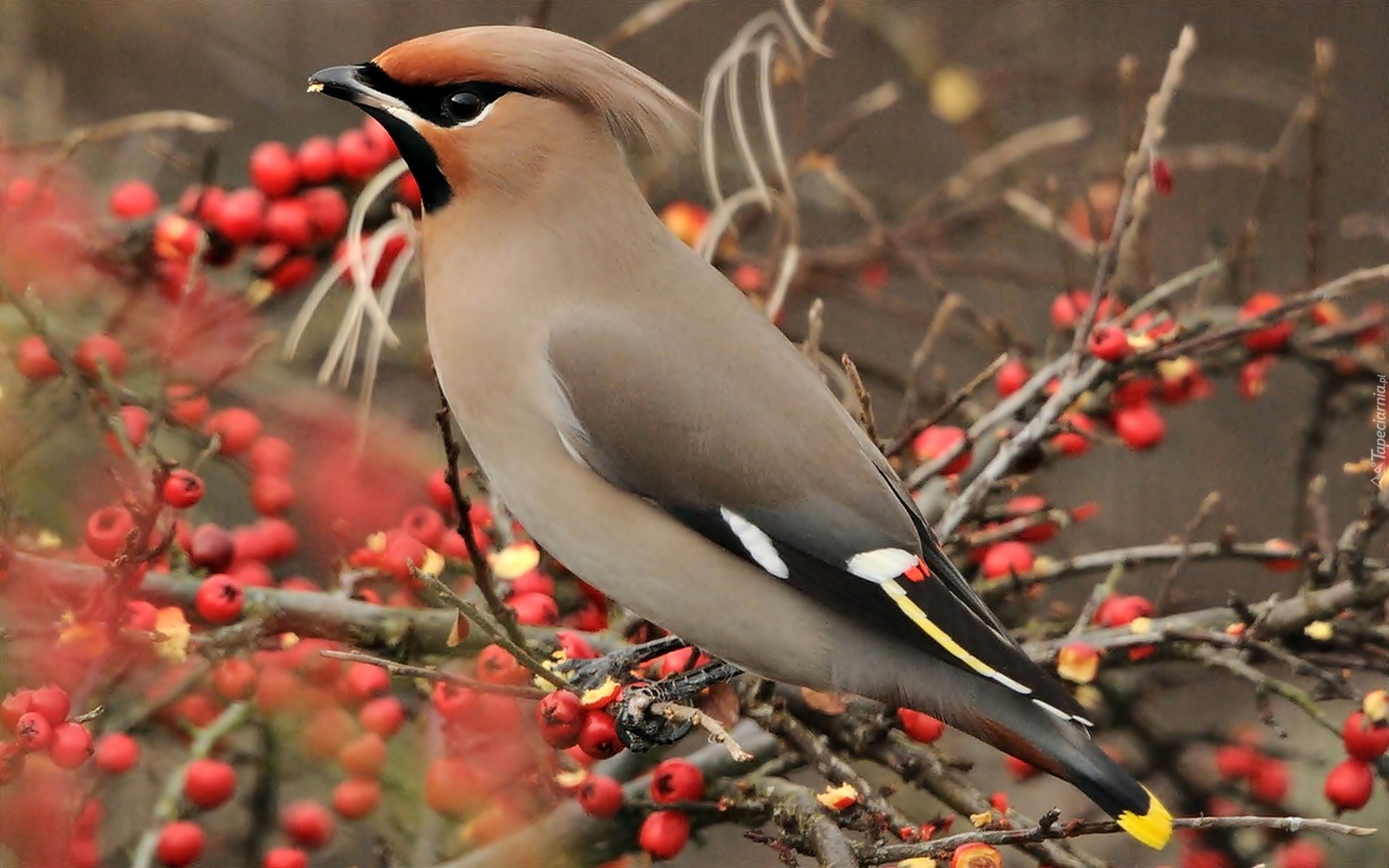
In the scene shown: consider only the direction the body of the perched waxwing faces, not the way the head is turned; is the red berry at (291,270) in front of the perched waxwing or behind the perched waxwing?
in front

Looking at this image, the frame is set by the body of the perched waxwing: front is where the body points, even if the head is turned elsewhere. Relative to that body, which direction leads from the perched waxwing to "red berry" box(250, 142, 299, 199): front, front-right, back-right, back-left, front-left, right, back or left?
front-right

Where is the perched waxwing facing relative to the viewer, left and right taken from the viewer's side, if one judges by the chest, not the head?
facing to the left of the viewer

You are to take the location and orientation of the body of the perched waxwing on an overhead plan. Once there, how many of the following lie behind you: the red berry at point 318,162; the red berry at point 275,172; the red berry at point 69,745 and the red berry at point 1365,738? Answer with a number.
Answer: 1

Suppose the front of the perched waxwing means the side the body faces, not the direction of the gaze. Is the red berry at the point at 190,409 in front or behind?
in front

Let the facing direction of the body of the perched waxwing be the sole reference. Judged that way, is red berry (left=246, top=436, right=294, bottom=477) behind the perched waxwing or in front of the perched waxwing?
in front

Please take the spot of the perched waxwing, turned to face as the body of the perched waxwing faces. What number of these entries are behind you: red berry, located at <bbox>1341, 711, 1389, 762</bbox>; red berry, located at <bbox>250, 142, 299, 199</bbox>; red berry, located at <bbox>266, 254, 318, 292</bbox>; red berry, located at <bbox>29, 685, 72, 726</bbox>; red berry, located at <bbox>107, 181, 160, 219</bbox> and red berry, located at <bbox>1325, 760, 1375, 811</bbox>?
2

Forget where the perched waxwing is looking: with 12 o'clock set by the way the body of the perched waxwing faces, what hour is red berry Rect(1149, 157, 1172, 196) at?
The red berry is roughly at 4 o'clock from the perched waxwing.
